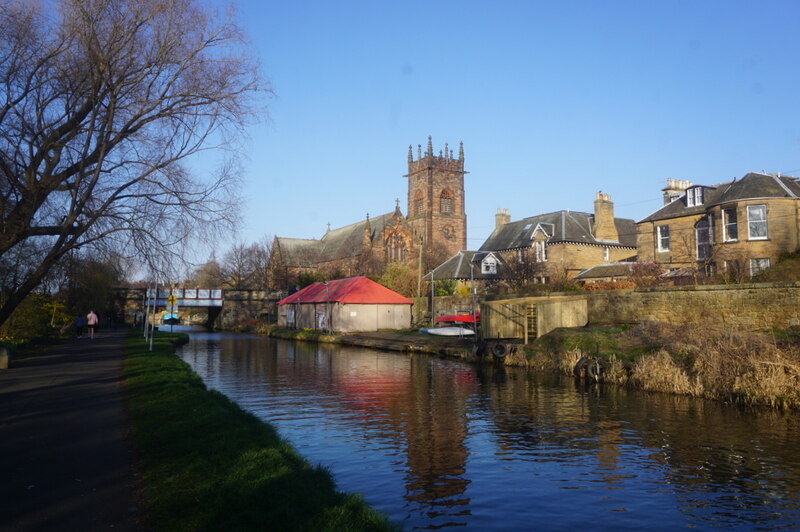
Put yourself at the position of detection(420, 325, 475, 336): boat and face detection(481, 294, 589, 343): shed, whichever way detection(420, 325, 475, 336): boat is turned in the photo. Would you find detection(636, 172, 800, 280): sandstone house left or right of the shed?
left

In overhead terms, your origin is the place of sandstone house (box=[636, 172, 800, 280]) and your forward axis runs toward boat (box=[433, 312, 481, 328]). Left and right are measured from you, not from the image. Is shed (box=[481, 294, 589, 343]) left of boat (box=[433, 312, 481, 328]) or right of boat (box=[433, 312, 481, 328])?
left

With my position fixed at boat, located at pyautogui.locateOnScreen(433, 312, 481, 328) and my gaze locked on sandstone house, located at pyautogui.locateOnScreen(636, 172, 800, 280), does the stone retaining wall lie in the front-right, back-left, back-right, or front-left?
front-right

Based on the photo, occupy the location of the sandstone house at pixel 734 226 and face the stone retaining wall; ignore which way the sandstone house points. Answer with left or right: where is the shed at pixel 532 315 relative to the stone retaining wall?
right

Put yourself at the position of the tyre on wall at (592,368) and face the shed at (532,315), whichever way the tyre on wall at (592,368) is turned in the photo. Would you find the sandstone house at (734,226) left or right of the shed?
right
